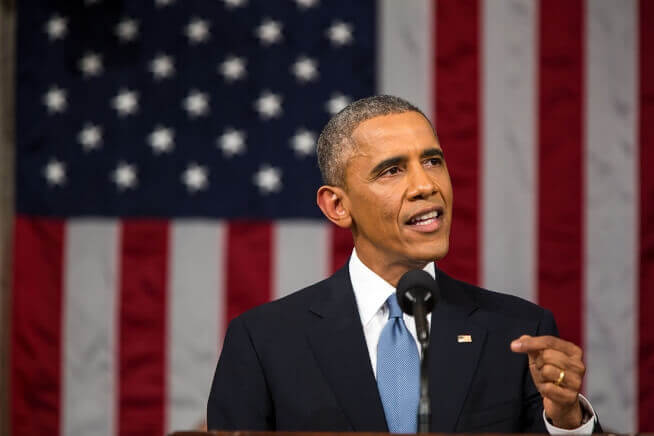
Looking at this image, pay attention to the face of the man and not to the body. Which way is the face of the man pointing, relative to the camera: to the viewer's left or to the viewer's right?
to the viewer's right

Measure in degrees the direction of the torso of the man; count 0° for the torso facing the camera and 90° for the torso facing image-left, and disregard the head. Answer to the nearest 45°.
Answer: approximately 0°

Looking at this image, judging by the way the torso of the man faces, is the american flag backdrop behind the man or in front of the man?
behind
